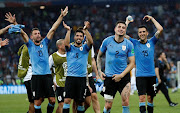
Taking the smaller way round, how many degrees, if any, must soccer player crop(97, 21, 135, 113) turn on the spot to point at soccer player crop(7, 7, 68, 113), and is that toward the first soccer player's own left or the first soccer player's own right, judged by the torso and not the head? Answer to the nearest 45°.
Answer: approximately 90° to the first soccer player's own right

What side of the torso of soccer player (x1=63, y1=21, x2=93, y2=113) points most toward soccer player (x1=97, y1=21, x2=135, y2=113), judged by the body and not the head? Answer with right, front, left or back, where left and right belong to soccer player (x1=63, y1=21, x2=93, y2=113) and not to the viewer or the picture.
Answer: left

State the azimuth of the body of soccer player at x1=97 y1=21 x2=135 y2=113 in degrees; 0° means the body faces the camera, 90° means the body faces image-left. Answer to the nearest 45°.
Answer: approximately 0°
